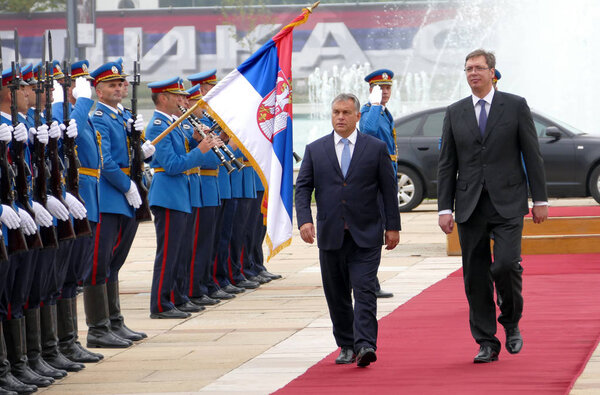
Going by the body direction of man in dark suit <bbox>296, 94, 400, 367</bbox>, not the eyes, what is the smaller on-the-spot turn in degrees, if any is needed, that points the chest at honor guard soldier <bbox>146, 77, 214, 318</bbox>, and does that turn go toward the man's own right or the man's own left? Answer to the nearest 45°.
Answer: approximately 135° to the man's own right

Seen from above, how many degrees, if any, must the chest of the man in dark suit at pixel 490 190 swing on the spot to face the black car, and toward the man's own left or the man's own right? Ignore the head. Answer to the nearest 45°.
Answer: approximately 180°

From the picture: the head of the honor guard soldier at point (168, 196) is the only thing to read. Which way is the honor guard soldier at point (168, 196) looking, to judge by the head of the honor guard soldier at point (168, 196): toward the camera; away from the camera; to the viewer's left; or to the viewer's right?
to the viewer's right

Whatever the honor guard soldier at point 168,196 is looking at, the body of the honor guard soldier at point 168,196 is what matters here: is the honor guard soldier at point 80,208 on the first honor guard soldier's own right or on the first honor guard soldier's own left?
on the first honor guard soldier's own right

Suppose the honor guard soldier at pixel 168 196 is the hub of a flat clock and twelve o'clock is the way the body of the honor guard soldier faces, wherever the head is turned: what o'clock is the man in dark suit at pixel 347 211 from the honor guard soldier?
The man in dark suit is roughly at 2 o'clock from the honor guard soldier.

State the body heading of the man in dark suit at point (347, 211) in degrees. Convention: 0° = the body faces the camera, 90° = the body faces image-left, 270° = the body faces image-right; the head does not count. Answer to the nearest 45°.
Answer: approximately 0°
